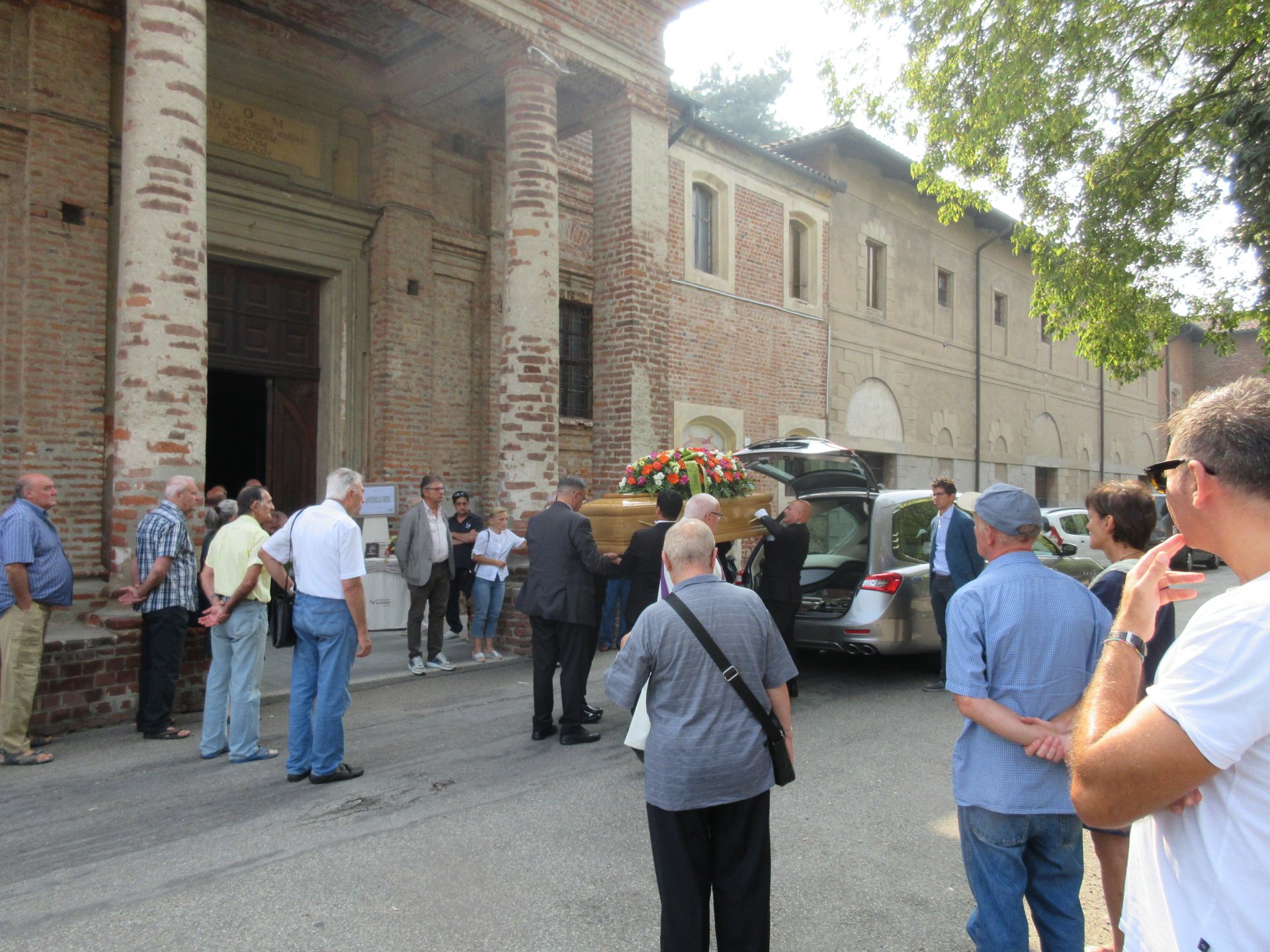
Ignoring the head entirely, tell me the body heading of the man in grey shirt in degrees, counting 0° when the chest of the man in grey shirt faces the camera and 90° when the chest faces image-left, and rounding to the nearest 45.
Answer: approximately 180°

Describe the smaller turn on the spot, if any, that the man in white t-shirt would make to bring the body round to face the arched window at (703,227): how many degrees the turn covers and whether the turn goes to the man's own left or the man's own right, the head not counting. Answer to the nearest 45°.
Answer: approximately 45° to the man's own right

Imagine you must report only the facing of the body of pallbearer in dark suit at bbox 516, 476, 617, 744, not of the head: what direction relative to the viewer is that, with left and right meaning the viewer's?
facing away from the viewer and to the right of the viewer

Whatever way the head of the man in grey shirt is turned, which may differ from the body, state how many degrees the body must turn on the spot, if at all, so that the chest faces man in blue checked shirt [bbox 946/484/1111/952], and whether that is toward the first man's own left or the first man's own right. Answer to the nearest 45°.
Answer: approximately 90° to the first man's own right

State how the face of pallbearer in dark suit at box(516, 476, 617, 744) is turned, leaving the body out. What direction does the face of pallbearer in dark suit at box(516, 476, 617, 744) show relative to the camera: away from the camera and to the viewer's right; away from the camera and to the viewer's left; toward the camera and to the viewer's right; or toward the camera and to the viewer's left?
away from the camera and to the viewer's right

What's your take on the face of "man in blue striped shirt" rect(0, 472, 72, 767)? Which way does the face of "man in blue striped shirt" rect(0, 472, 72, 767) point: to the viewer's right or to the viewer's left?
to the viewer's right

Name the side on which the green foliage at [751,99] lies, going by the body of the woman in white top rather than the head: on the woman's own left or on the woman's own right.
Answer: on the woman's own left

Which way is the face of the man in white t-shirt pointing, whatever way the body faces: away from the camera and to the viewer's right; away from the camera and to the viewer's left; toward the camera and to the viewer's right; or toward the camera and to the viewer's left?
away from the camera and to the viewer's left

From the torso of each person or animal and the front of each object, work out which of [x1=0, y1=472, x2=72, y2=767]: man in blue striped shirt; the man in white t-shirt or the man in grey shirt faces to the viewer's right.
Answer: the man in blue striped shirt

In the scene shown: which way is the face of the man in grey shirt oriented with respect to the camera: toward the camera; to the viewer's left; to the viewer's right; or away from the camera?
away from the camera

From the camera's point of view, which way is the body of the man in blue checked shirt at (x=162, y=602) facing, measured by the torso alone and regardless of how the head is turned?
to the viewer's right
